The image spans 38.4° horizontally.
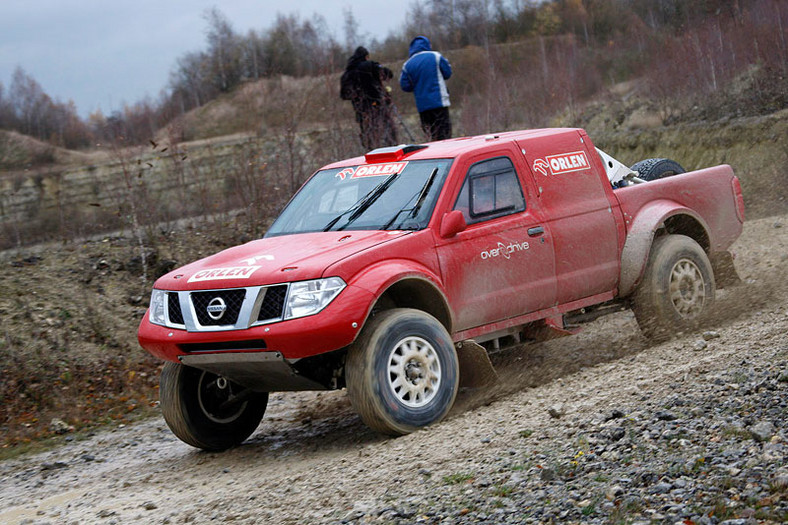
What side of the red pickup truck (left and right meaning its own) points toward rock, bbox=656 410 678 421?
left

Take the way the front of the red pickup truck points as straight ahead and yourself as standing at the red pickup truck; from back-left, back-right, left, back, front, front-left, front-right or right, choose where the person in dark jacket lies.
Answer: back-right

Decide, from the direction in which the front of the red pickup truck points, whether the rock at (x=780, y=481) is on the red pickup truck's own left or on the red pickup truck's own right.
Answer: on the red pickup truck's own left

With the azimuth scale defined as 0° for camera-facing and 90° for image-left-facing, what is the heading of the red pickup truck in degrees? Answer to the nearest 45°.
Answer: approximately 45°

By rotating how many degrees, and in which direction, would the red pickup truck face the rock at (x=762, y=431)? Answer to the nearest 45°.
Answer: approximately 90° to its left

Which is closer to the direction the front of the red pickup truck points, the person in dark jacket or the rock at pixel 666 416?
the rock

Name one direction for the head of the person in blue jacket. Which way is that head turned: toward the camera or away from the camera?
away from the camera

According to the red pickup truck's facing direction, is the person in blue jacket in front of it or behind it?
behind

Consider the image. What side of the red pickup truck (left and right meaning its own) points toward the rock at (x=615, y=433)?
left
